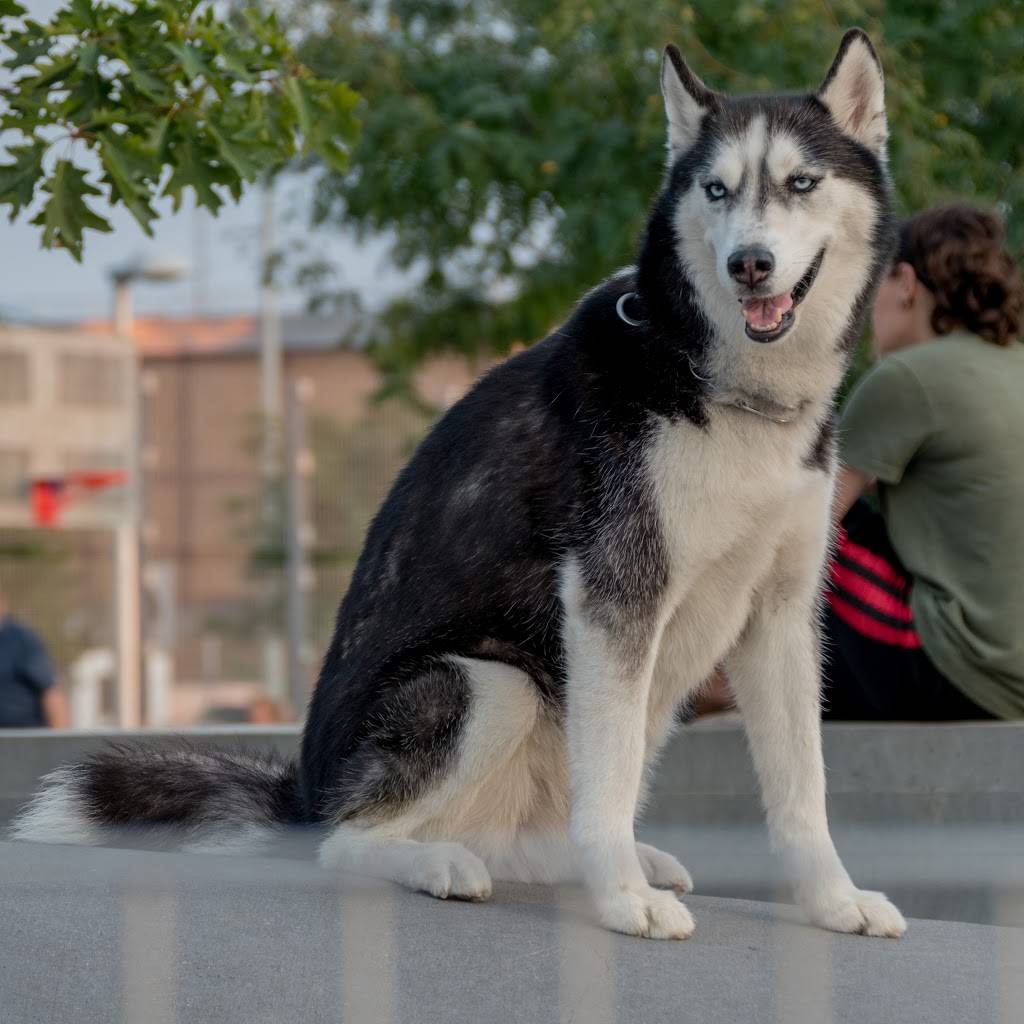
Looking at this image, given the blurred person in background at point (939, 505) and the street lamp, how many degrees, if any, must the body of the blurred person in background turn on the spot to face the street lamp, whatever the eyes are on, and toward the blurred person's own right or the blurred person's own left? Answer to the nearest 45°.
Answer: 0° — they already face it

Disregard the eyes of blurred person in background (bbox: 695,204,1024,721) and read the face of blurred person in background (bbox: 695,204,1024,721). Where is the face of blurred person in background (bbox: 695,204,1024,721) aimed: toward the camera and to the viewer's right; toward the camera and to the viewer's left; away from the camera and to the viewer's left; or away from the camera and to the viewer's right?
away from the camera and to the viewer's left

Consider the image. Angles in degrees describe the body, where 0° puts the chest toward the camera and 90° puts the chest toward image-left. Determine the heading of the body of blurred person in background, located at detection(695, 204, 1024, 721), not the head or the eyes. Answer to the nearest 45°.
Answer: approximately 135°

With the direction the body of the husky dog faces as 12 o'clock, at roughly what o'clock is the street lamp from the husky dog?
The street lamp is roughly at 7 o'clock from the husky dog.

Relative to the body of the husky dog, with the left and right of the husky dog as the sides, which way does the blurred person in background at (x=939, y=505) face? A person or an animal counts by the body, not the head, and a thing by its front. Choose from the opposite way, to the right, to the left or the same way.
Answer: the opposite way

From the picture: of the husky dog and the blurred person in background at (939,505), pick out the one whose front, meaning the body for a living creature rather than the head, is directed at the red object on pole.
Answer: the blurred person in background

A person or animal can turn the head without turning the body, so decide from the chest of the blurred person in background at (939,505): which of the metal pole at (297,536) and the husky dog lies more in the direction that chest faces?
the metal pole

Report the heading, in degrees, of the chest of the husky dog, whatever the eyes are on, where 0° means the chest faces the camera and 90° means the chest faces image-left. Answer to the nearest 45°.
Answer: approximately 315°

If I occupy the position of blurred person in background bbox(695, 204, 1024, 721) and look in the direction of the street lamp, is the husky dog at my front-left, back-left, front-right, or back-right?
back-left

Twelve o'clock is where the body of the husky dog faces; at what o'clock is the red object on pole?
The red object on pole is roughly at 7 o'clock from the husky dog.

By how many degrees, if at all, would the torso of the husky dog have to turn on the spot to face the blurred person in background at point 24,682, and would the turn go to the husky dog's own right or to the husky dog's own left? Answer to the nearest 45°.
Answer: approximately 180°
